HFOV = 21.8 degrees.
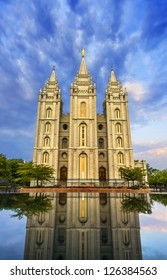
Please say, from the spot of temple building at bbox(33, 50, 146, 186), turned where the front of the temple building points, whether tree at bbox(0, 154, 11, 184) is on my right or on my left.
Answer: on my right

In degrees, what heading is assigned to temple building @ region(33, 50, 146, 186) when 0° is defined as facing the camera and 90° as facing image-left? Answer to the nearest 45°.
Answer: approximately 0°
